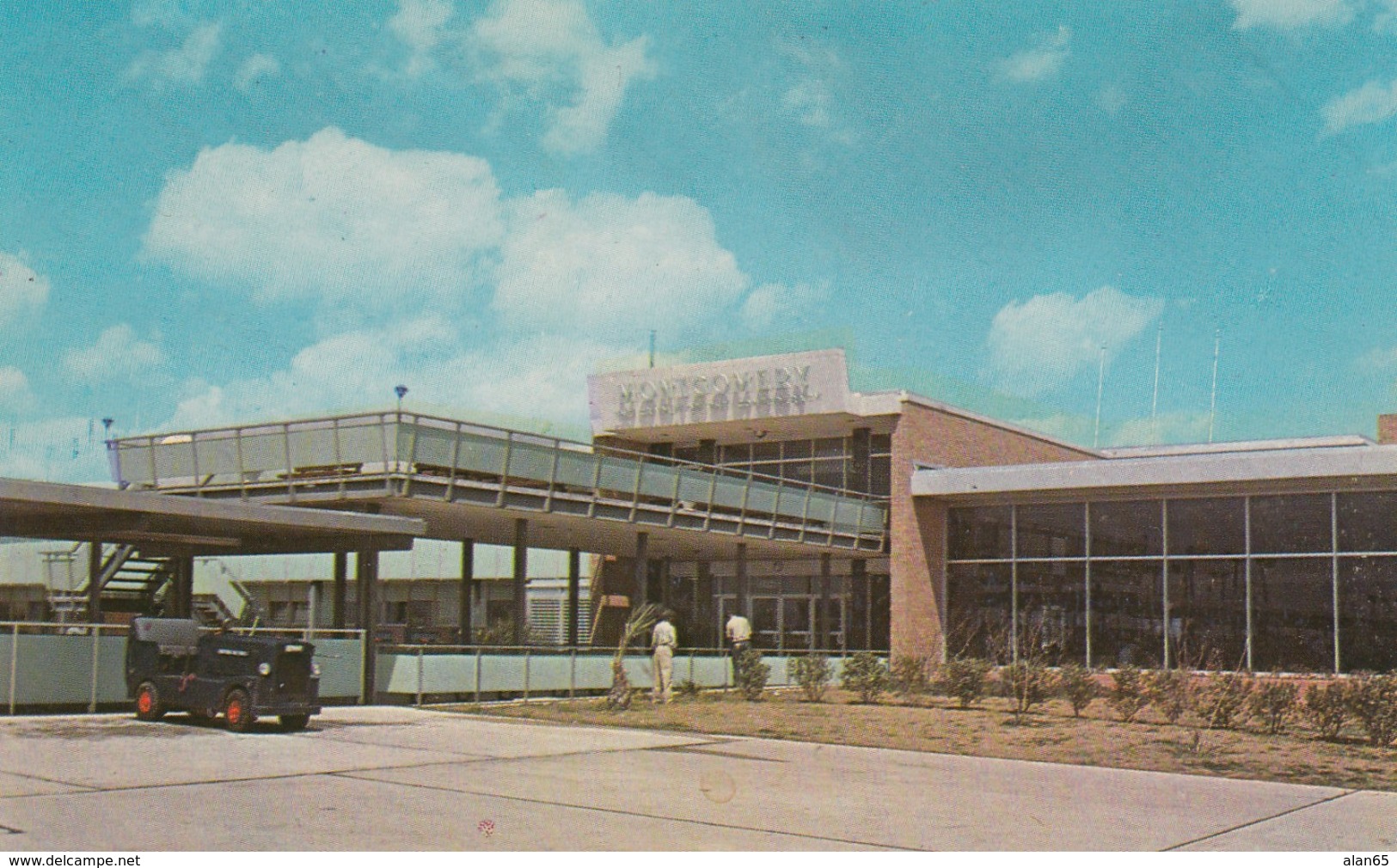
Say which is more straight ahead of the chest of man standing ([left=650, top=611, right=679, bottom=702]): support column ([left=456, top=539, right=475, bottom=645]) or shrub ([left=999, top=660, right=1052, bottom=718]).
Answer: the support column

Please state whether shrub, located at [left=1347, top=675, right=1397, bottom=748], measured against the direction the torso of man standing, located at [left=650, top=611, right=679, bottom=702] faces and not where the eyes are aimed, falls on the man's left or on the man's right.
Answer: on the man's right

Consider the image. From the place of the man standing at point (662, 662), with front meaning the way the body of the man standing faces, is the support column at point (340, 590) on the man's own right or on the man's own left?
on the man's own left

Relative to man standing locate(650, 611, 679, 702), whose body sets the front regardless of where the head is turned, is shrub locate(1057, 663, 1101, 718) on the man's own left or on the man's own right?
on the man's own right

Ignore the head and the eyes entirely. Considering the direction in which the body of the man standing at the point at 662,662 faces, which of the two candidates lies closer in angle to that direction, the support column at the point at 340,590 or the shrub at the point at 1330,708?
the support column

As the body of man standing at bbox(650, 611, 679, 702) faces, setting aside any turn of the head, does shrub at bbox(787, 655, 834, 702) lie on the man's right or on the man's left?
on the man's right

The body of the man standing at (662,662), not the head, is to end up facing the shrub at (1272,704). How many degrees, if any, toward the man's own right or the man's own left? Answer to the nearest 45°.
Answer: approximately 135° to the man's own right

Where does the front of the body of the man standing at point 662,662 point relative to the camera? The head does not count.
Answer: away from the camera
